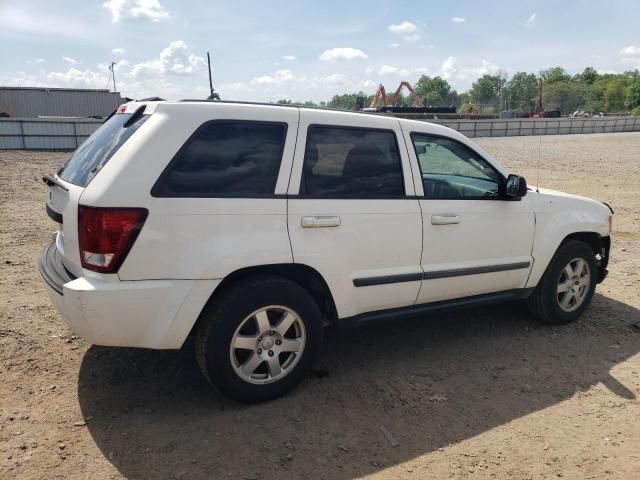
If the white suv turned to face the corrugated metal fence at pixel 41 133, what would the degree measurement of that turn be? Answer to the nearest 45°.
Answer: approximately 90° to its left

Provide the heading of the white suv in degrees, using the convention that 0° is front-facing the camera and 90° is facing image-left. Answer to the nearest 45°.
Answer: approximately 225°

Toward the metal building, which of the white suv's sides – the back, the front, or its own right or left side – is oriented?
left
